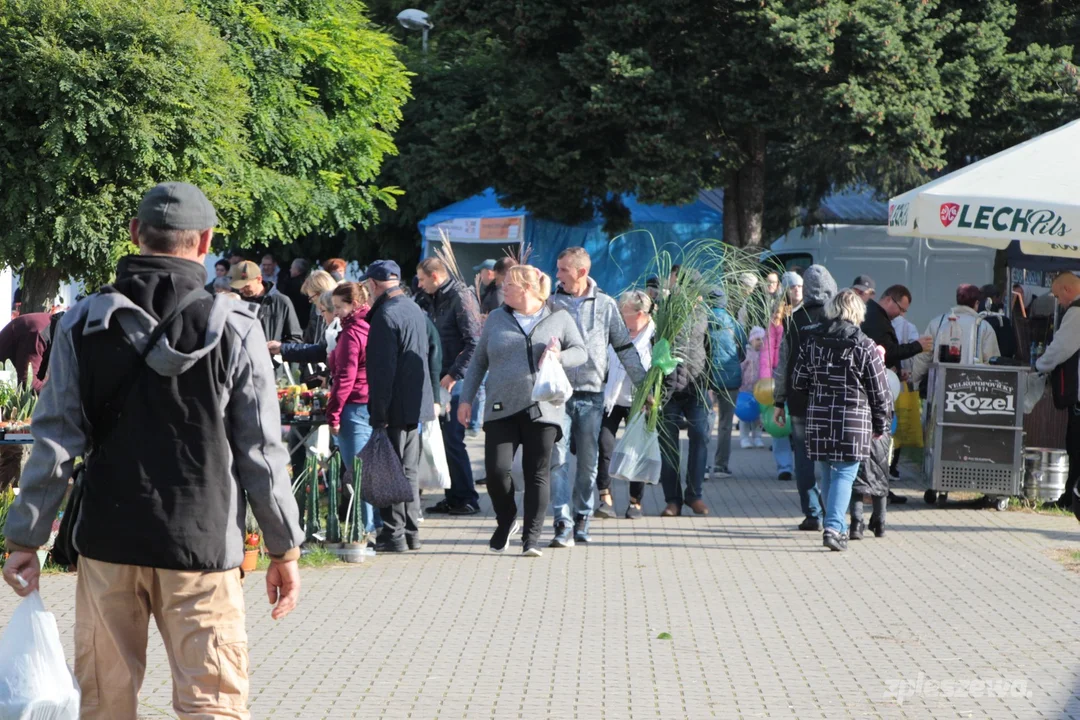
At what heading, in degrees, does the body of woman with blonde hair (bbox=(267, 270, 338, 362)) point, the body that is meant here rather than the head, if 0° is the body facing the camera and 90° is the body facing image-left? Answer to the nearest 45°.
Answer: approximately 90°

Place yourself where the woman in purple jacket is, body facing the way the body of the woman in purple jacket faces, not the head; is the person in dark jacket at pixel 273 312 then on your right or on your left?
on your right

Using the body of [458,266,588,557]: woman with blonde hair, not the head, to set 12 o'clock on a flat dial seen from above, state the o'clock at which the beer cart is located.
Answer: The beer cart is roughly at 8 o'clock from the woman with blonde hair.

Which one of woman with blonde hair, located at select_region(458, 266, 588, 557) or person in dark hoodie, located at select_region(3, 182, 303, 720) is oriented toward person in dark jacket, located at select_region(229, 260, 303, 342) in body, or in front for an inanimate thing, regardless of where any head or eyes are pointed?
person in dark hoodie, located at select_region(3, 182, 303, 720)

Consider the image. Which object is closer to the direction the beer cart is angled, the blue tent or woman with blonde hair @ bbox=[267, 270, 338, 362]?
the woman with blonde hair

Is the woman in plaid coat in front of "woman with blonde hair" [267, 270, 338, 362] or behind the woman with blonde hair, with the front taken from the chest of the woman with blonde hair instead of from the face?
behind

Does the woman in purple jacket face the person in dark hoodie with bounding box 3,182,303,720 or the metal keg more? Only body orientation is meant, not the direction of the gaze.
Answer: the person in dark hoodie

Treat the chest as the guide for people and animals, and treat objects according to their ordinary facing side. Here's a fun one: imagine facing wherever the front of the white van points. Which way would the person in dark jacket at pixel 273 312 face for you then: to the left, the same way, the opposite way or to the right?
to the left

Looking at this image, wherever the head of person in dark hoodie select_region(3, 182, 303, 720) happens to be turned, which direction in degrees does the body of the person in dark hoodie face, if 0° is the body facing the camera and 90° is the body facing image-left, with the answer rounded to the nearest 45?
approximately 180°

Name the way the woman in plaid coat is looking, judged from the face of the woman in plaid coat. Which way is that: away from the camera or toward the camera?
away from the camera

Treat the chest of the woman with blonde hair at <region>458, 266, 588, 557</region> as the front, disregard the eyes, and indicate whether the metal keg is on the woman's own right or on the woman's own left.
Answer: on the woman's own left
